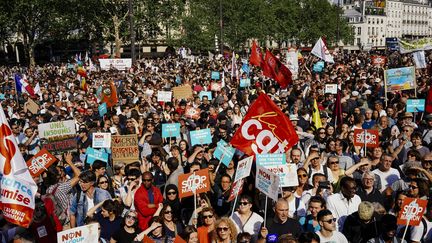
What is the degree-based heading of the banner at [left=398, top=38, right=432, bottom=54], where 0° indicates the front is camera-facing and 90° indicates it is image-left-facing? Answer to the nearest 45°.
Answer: approximately 0°

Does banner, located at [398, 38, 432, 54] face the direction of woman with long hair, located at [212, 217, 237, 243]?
yes

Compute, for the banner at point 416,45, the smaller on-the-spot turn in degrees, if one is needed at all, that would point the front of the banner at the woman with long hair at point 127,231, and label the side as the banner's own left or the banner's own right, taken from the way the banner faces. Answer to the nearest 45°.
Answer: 0° — it already faces them
